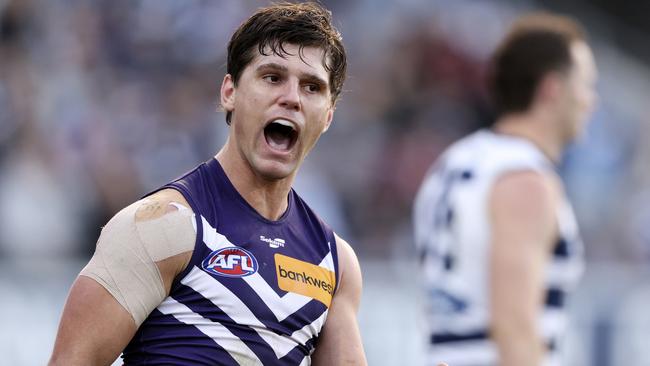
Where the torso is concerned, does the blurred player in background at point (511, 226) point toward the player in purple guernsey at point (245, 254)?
no

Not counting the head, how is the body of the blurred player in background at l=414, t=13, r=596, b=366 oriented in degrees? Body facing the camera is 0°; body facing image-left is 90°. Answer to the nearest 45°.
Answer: approximately 225°

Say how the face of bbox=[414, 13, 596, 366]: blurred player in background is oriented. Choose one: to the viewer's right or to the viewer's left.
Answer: to the viewer's right

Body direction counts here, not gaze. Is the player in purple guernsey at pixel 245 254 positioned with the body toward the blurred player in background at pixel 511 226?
no

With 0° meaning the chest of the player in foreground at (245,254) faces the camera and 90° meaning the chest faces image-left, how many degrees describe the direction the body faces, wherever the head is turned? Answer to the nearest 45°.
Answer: approximately 315°

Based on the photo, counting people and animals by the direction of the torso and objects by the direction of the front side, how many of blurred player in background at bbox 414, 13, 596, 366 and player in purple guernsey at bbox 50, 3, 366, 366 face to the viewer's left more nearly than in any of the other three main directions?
0

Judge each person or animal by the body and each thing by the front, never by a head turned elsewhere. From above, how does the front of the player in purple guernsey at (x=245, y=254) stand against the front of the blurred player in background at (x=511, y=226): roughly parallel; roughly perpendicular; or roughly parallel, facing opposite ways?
roughly perpendicular
